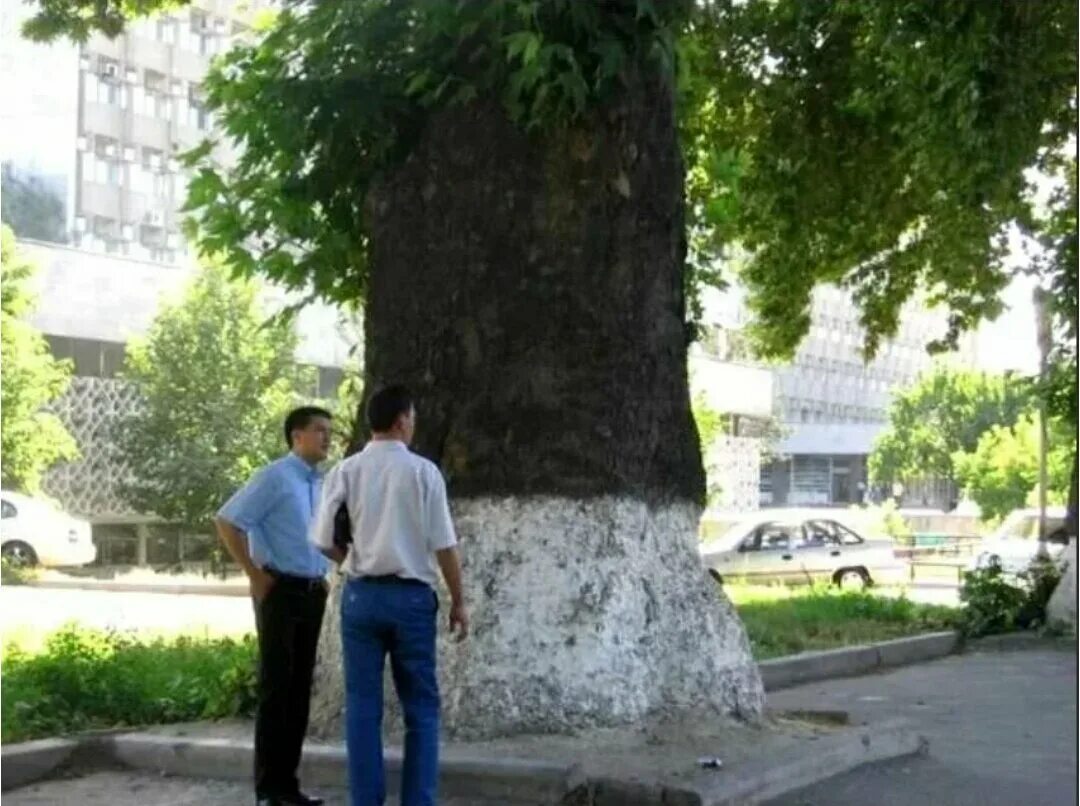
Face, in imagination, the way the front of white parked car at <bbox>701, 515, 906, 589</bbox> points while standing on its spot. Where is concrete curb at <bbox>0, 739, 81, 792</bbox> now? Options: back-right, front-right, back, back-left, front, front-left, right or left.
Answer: left

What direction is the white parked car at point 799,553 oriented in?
to the viewer's left

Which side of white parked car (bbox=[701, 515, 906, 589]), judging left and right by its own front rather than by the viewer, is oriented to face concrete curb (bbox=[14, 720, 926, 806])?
left

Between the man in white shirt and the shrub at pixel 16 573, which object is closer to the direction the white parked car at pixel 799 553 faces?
the shrub

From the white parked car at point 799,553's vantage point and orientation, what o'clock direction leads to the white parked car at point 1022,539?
the white parked car at point 1022,539 is roughly at 5 o'clock from the white parked car at point 799,553.

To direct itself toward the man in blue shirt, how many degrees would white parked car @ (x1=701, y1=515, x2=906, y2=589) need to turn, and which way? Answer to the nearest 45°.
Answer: approximately 90° to its left

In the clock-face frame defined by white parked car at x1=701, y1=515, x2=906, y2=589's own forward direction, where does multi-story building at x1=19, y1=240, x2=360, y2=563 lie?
The multi-story building is roughly at 1 o'clock from the white parked car.

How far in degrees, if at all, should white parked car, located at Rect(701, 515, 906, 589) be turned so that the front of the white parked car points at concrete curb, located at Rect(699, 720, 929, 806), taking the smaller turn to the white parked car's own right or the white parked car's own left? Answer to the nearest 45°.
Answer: approximately 90° to the white parked car's own left

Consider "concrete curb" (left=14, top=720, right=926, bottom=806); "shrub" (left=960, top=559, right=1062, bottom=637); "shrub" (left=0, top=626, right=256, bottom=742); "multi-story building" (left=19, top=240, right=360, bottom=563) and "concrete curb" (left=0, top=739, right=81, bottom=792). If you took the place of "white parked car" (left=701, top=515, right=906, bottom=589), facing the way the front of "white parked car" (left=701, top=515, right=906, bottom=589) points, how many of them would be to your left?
4

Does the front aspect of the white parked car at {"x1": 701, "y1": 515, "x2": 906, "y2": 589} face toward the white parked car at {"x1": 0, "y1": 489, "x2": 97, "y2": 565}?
yes

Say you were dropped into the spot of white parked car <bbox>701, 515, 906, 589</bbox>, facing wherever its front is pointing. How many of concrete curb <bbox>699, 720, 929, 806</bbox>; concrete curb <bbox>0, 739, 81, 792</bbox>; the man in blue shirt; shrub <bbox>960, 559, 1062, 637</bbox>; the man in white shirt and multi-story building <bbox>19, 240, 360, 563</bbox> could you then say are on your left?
5
